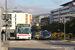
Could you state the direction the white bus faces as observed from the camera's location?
facing the viewer
